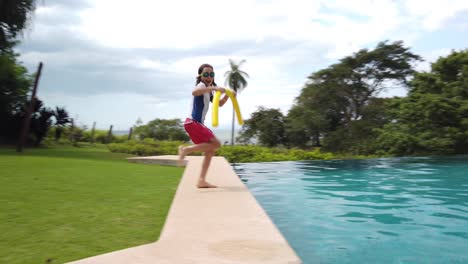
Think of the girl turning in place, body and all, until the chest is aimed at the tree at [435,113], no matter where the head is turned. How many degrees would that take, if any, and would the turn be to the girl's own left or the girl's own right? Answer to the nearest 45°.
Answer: approximately 45° to the girl's own left

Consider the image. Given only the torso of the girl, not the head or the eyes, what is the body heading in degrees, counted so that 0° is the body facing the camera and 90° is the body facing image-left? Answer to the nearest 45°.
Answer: approximately 270°

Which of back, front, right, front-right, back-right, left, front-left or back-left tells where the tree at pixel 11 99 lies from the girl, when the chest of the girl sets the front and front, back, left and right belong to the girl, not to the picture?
back-left
